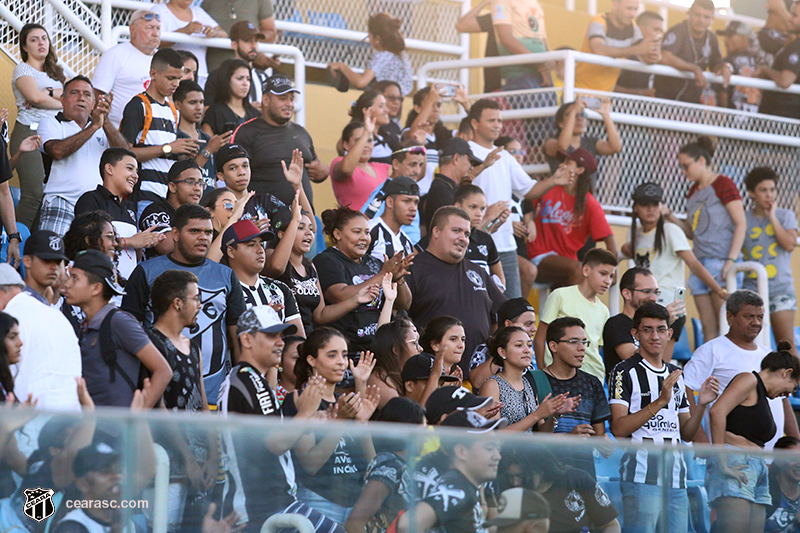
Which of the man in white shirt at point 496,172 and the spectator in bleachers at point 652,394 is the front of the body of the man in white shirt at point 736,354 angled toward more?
the spectator in bleachers

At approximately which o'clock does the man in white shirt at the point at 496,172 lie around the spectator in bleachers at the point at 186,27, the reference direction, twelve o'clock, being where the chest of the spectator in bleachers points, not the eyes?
The man in white shirt is roughly at 11 o'clock from the spectator in bleachers.

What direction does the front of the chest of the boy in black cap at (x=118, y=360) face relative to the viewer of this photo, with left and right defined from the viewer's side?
facing to the left of the viewer

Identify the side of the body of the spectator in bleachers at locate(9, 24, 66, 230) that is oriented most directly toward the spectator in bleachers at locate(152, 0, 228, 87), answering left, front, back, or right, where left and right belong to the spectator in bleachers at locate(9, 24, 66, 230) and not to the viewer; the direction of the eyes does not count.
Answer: left

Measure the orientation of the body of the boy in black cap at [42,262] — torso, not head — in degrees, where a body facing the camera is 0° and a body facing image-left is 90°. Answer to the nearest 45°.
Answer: approximately 315°

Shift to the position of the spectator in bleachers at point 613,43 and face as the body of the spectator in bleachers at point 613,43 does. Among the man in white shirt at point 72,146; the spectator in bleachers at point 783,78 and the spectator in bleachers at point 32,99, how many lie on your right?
2

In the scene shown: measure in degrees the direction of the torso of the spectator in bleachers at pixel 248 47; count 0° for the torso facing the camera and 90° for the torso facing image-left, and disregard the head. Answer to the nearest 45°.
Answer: approximately 315°

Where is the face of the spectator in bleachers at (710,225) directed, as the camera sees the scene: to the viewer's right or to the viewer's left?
to the viewer's left

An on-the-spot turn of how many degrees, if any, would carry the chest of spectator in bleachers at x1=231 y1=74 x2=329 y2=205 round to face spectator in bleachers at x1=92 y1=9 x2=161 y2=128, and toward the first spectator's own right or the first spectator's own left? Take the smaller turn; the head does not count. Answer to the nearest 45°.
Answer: approximately 180°

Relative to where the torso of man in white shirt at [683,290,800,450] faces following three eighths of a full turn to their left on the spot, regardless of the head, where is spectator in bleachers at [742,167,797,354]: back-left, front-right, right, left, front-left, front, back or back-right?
front

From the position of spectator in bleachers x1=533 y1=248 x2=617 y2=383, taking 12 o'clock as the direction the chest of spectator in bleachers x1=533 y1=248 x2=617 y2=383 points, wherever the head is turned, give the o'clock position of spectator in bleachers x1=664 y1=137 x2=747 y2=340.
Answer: spectator in bleachers x1=664 y1=137 x2=747 y2=340 is roughly at 8 o'clock from spectator in bleachers x1=533 y1=248 x2=617 y2=383.

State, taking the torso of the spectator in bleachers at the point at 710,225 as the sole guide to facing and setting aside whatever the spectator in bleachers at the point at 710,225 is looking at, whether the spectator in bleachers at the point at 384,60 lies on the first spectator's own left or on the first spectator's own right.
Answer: on the first spectator's own right

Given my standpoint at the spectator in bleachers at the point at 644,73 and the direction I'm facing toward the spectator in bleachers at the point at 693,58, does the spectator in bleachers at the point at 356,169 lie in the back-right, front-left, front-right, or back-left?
back-right

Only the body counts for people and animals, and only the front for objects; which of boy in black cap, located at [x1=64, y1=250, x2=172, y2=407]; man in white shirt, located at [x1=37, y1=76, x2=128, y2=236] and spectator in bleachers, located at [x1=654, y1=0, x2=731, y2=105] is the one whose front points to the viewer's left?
the boy in black cap
